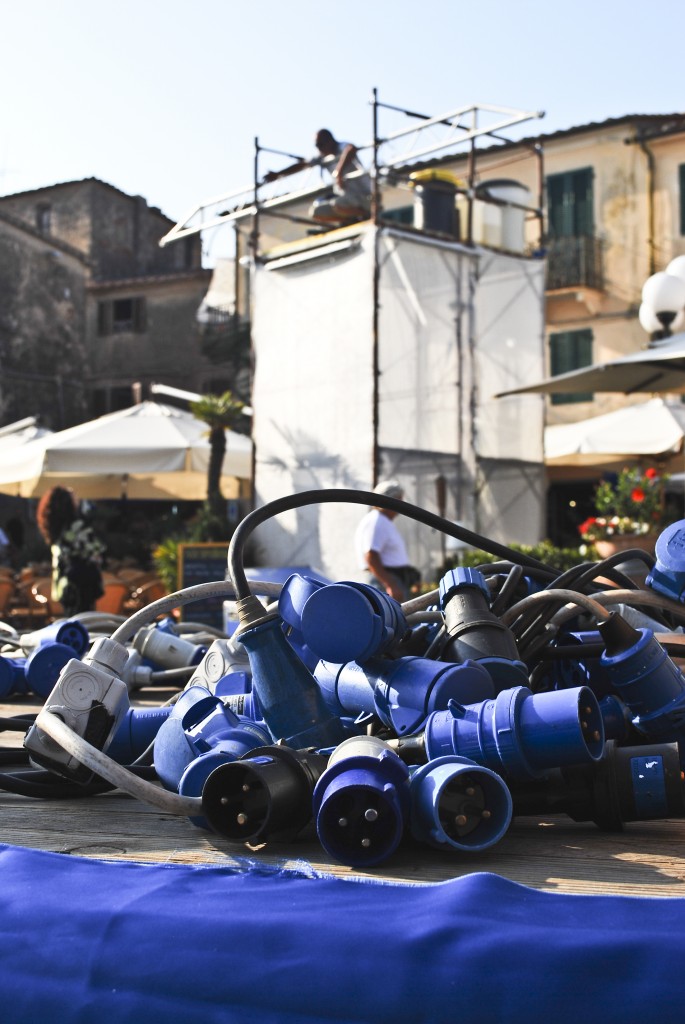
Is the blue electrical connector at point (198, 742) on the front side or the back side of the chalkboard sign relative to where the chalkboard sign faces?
on the front side

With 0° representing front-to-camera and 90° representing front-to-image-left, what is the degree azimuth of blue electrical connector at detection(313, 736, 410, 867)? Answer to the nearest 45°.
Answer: approximately 0°

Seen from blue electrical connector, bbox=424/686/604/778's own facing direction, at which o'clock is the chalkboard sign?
The chalkboard sign is roughly at 7 o'clock from the blue electrical connector.

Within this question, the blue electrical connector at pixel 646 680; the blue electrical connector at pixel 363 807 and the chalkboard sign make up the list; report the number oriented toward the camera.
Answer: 2

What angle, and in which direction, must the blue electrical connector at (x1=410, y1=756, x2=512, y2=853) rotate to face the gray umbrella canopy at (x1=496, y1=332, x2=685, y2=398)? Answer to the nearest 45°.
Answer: approximately 135° to its left

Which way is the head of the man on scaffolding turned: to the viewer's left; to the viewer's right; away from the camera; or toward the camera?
to the viewer's left

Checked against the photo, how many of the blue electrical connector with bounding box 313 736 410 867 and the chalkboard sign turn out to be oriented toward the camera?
2

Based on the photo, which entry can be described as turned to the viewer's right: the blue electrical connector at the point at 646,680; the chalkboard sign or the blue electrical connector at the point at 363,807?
the blue electrical connector at the point at 646,680

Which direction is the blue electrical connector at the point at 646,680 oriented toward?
to the viewer's right

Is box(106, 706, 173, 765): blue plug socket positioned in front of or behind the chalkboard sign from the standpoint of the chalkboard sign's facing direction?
in front
